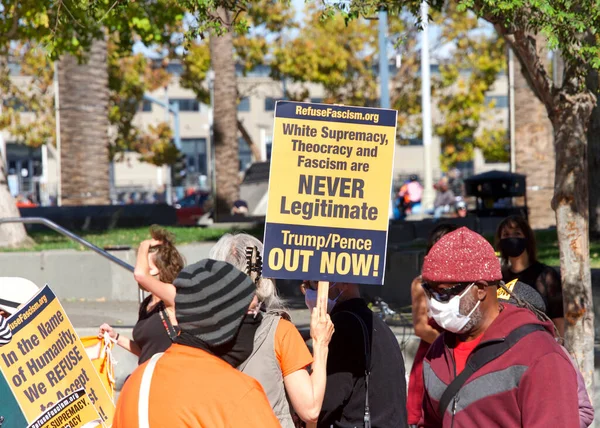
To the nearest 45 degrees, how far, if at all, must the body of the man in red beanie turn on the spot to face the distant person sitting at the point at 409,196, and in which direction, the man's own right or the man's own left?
approximately 135° to the man's own right

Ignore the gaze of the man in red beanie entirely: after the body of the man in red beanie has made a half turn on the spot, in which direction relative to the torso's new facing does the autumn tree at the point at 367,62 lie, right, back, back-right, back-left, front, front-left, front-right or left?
front-left

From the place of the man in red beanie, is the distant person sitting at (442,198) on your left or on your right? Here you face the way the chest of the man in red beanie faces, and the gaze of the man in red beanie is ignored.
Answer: on your right

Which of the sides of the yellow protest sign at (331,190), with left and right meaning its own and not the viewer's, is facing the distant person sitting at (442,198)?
back

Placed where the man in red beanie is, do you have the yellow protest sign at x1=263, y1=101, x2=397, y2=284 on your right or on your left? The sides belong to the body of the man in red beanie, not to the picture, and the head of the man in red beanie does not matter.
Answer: on your right

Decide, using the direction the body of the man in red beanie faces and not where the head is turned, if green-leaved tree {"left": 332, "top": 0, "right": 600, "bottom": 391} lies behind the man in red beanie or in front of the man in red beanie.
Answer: behind

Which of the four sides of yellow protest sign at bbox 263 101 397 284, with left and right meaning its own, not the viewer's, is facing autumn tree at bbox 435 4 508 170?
back

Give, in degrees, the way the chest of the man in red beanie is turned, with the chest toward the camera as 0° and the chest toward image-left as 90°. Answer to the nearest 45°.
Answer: approximately 45°

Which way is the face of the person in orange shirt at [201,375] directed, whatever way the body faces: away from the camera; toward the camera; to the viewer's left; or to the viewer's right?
away from the camera

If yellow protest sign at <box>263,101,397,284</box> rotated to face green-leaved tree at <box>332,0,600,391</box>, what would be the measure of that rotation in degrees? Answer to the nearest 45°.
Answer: approximately 135° to its left

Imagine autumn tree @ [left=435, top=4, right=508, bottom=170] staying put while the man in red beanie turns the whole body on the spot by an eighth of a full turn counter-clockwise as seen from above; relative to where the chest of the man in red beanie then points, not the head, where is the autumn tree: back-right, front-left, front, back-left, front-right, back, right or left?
back

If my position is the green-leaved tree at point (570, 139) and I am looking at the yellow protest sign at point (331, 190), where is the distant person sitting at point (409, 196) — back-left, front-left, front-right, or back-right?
back-right
